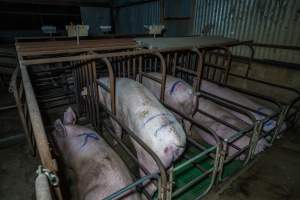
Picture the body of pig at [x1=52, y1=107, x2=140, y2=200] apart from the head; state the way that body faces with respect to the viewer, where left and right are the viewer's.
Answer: facing away from the viewer and to the left of the viewer

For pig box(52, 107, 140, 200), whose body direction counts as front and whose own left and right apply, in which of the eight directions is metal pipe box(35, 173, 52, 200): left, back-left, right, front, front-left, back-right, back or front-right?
back-left
